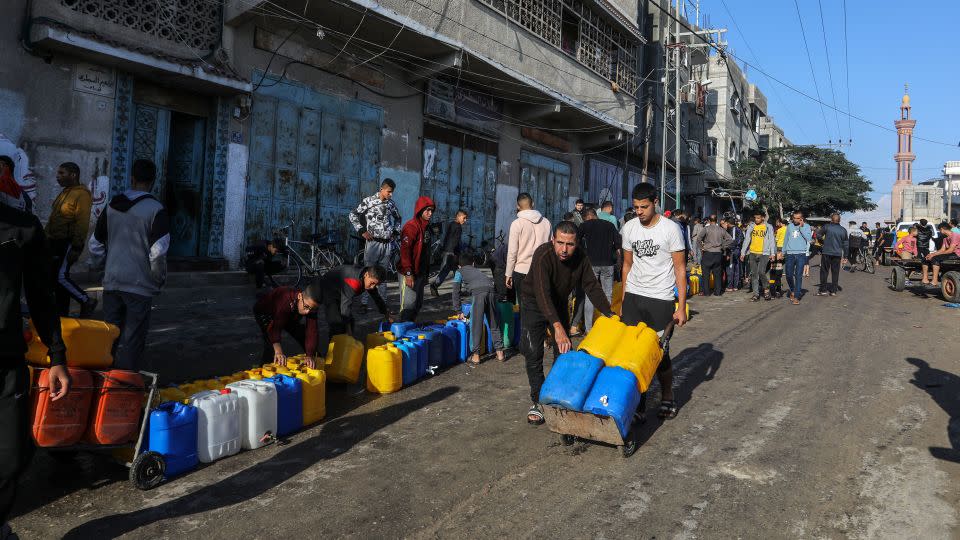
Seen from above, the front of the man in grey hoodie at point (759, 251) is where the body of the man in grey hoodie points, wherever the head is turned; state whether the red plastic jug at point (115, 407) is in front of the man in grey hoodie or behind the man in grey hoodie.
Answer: in front

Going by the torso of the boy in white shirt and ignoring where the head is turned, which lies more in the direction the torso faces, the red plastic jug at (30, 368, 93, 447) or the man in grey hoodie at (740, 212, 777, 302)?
the red plastic jug

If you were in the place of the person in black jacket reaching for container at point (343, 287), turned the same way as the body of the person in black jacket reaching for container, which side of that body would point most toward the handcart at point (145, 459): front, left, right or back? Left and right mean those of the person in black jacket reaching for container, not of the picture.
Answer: right

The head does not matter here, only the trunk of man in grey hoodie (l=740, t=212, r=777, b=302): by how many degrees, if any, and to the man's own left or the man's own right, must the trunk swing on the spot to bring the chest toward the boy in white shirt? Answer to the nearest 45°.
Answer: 0° — they already face them

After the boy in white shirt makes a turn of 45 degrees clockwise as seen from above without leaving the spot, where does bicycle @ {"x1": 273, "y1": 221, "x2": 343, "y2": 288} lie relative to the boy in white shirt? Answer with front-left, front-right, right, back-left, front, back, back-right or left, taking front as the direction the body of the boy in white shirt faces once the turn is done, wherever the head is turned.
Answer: right

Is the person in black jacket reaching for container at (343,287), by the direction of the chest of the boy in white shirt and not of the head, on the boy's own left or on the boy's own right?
on the boy's own right

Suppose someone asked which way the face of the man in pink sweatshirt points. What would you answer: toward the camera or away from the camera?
away from the camera

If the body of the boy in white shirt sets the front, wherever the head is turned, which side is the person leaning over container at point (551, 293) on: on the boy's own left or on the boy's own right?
on the boy's own right

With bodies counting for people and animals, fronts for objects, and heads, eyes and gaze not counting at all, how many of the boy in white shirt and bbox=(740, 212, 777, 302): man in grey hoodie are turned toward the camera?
2
